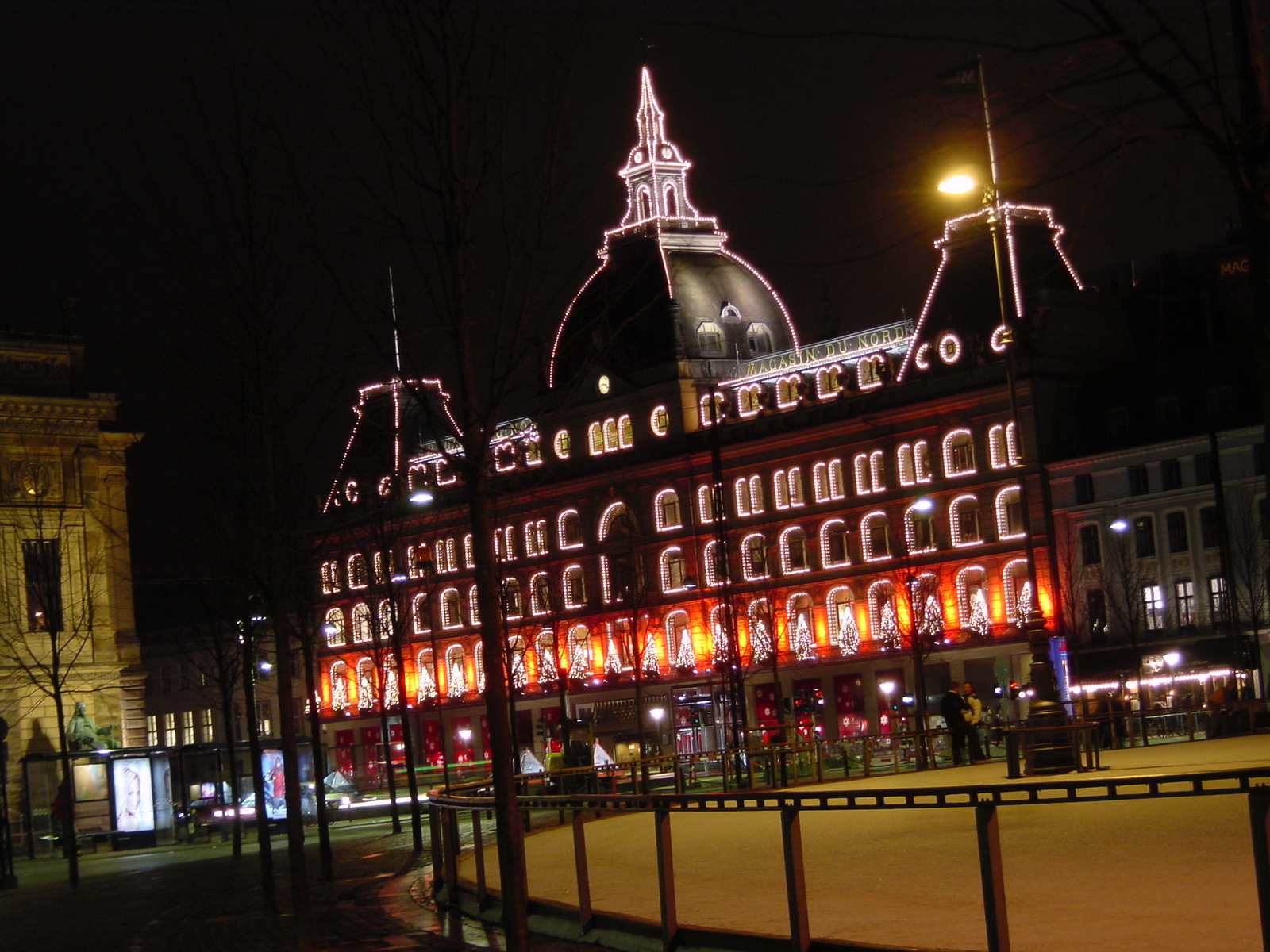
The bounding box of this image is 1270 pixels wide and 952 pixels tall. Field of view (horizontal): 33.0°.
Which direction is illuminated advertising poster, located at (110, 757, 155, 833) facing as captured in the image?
toward the camera

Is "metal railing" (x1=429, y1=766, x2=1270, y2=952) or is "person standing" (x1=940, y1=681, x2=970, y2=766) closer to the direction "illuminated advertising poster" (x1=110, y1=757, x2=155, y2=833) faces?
the metal railing

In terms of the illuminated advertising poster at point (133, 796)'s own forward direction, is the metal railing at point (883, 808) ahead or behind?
ahead

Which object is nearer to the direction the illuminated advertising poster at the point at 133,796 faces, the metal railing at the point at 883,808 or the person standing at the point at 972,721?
the metal railing

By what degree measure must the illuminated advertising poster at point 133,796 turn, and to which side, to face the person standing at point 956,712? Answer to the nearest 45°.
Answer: approximately 45° to its left

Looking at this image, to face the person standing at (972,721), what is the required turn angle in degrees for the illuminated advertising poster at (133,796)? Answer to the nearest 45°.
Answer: approximately 45° to its left

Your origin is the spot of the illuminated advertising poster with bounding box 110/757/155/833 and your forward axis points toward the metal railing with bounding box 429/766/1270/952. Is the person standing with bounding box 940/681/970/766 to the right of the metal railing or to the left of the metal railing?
left

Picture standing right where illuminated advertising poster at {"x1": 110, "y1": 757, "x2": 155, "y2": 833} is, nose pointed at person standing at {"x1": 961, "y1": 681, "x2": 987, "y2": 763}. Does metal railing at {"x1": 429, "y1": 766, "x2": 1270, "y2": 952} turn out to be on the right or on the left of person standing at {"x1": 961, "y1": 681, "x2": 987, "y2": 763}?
right
